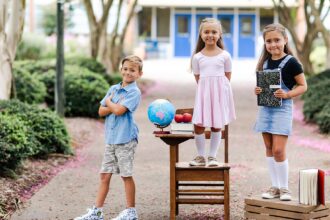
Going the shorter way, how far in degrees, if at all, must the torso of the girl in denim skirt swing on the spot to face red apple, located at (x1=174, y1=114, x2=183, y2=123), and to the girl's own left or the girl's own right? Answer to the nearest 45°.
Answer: approximately 45° to the girl's own right

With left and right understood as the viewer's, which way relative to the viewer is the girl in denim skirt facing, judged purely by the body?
facing the viewer and to the left of the viewer

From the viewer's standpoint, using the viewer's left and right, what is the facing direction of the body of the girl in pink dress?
facing the viewer

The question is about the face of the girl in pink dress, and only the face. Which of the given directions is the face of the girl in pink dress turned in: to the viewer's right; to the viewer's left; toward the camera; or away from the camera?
toward the camera

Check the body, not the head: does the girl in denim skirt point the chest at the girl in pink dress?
no

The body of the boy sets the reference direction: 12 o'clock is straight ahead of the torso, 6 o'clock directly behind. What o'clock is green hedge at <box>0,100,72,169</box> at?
The green hedge is roughly at 4 o'clock from the boy.

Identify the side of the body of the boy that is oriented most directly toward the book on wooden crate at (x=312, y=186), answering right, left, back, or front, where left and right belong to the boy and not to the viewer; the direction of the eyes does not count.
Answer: left

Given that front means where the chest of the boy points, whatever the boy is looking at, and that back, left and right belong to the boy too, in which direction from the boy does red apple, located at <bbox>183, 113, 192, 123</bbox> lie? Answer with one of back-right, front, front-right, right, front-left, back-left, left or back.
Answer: back-left

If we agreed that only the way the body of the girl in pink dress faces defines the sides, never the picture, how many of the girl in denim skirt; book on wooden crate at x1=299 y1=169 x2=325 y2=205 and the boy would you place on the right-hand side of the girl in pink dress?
1

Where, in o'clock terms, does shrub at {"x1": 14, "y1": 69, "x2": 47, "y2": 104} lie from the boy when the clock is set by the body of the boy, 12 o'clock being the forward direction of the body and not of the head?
The shrub is roughly at 4 o'clock from the boy.

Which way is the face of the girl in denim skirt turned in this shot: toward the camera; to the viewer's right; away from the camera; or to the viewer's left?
toward the camera
